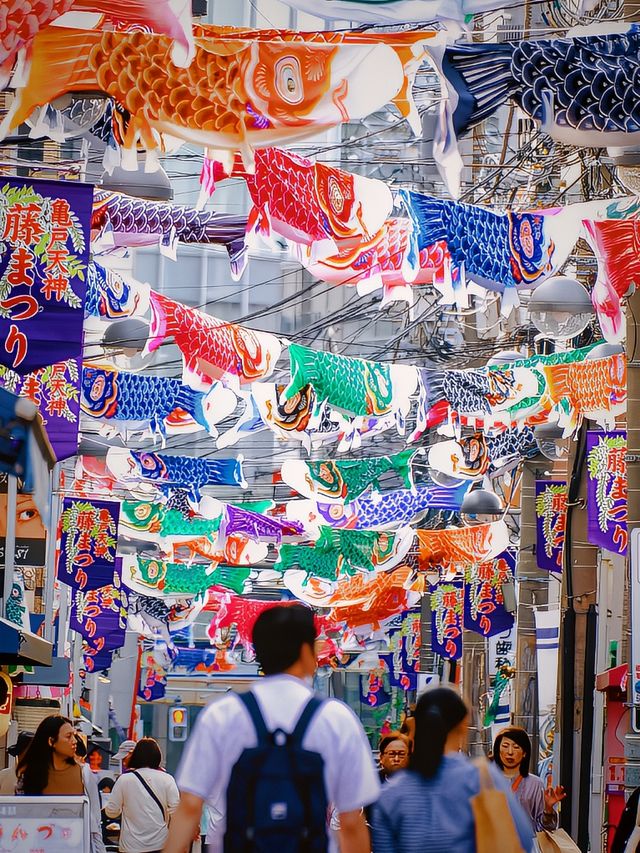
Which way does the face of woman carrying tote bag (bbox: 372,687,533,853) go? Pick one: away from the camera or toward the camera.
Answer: away from the camera

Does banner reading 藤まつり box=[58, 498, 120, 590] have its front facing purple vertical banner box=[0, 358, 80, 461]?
yes

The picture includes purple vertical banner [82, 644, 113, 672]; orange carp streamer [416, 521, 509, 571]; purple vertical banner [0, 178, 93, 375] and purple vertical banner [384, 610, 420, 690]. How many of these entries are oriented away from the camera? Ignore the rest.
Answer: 0

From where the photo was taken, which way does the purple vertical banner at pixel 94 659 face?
toward the camera

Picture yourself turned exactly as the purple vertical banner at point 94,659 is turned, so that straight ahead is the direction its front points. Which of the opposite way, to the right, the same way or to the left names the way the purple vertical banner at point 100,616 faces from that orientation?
the same way

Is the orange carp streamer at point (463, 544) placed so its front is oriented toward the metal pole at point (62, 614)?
no

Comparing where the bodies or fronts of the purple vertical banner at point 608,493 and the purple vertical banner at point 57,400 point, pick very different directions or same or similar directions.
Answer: same or similar directions

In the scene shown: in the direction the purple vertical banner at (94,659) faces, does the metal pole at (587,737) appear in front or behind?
in front

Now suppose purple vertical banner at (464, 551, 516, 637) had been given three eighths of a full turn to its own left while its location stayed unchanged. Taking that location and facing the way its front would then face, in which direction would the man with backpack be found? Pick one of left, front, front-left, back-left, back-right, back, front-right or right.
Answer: back-right

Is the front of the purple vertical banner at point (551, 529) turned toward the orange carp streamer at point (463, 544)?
no

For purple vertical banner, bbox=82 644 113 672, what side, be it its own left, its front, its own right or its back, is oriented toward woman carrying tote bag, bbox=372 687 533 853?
front

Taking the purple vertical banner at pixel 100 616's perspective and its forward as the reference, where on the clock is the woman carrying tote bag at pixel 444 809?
The woman carrying tote bag is roughly at 12 o'clock from the purple vertical banner.

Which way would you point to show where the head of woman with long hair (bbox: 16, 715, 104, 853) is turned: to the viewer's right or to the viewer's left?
to the viewer's right

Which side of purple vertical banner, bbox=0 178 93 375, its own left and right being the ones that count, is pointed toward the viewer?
front

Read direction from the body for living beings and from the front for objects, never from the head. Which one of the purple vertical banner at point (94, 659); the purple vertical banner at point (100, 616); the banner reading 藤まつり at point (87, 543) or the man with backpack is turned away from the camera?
the man with backpack

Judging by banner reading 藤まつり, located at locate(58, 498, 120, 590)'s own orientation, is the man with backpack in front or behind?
in front

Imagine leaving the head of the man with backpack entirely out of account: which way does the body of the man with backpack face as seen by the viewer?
away from the camera

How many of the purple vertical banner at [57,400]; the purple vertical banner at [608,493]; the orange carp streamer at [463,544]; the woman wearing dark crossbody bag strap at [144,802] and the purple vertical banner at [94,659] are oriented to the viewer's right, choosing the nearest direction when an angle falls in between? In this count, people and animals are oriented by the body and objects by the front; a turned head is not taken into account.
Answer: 1

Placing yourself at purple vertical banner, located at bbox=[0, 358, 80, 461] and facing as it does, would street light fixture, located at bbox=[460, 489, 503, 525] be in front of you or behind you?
behind

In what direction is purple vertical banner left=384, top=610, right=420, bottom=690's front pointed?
toward the camera

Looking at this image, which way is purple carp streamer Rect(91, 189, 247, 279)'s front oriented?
to the viewer's left

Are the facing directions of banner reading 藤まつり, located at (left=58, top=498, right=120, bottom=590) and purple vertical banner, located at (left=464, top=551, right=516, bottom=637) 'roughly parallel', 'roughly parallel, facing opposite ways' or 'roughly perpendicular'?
roughly parallel

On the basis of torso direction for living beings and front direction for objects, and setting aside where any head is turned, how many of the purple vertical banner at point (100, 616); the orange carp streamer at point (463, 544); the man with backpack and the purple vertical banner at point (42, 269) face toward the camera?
2

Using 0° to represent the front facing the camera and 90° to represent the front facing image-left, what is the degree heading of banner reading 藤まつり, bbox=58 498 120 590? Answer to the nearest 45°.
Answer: approximately 0°
